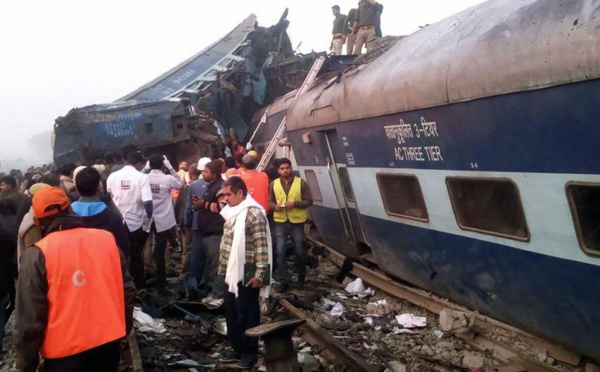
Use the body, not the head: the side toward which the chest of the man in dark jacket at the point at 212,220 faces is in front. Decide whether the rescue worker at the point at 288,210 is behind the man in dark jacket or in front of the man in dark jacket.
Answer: behind

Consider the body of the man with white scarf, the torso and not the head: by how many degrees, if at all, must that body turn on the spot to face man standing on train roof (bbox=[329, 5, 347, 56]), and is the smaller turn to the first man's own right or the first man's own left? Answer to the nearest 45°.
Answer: approximately 180°

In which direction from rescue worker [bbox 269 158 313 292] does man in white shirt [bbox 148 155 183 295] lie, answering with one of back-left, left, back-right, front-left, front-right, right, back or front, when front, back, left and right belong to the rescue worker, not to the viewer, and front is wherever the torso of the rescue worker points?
right

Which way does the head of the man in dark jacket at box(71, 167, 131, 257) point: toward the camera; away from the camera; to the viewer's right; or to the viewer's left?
away from the camera

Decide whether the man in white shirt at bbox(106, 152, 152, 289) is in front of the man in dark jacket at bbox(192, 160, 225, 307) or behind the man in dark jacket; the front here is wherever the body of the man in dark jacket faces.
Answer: in front

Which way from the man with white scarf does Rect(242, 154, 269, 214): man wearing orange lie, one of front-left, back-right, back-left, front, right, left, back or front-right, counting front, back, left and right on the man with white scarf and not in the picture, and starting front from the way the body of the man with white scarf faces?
back-right

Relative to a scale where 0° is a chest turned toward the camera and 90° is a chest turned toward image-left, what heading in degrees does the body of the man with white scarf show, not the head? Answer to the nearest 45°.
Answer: approximately 45°

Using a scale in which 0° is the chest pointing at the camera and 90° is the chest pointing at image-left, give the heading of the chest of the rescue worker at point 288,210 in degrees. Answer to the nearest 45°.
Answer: approximately 0°

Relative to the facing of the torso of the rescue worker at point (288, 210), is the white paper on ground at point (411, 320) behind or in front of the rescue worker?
in front

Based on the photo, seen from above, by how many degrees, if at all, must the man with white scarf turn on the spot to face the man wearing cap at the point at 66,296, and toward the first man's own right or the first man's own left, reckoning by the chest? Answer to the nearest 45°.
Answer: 0° — they already face them

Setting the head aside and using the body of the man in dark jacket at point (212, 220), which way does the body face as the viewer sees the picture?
to the viewer's left
